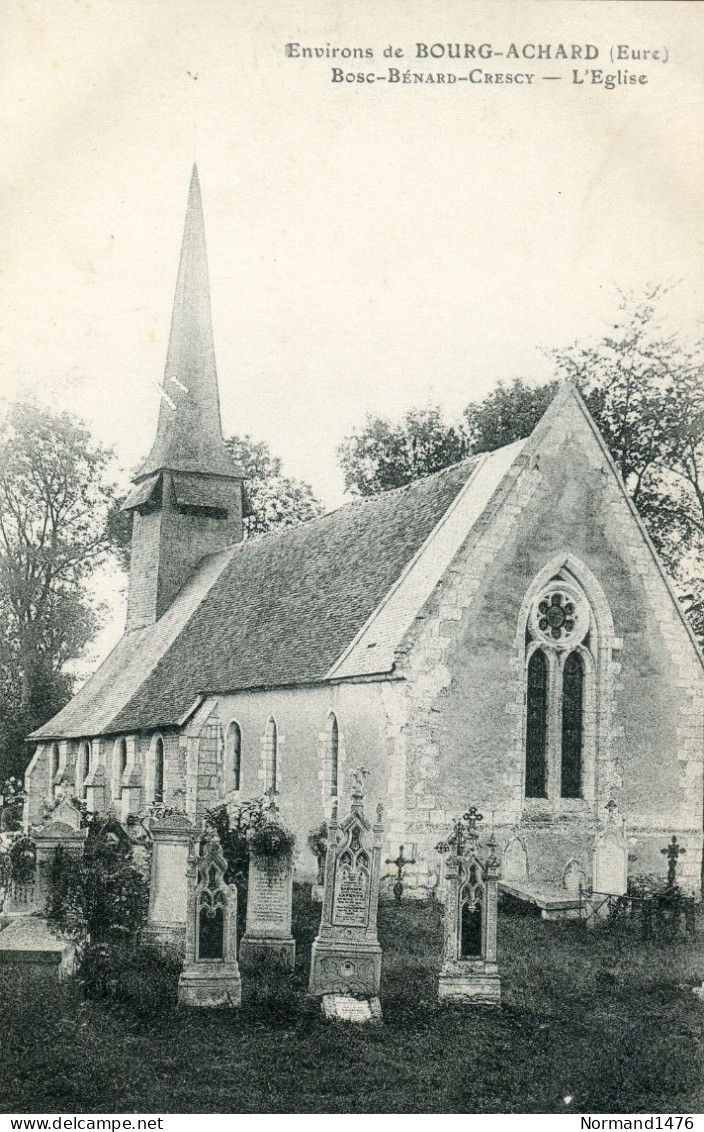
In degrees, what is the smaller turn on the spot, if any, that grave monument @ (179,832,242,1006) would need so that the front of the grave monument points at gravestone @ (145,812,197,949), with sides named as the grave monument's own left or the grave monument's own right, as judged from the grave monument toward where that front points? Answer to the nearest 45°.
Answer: approximately 180°

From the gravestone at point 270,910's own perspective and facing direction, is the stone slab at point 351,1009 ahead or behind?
ahead

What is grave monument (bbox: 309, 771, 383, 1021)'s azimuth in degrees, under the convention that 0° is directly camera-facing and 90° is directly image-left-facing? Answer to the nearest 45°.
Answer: approximately 0°

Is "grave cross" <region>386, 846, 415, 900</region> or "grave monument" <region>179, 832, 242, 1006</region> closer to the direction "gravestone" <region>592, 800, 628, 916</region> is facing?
the grave monument

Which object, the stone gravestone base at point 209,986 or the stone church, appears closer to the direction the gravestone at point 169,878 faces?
the stone gravestone base

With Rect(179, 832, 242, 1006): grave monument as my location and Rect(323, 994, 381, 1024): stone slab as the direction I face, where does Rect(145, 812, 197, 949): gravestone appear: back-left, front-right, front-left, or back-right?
back-left
